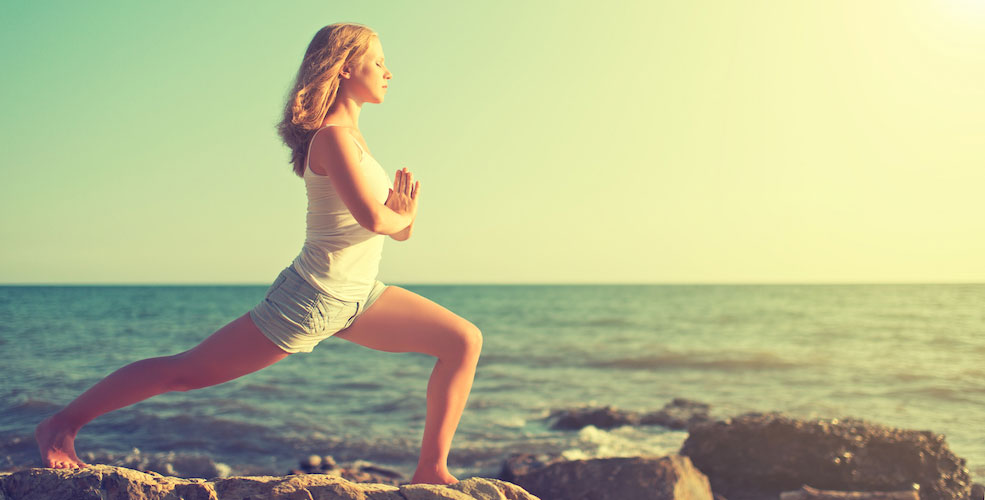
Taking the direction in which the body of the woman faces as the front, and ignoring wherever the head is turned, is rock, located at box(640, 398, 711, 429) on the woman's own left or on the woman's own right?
on the woman's own left

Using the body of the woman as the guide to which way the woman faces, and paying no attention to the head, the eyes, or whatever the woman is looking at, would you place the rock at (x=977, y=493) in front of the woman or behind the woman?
in front

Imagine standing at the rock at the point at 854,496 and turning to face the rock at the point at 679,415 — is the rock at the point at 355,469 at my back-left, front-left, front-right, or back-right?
front-left

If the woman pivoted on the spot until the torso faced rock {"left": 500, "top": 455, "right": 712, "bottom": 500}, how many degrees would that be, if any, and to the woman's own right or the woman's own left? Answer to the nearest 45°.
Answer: approximately 45° to the woman's own left

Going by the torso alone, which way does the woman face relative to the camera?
to the viewer's right

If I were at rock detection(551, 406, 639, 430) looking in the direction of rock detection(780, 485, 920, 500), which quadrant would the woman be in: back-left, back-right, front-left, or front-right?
front-right

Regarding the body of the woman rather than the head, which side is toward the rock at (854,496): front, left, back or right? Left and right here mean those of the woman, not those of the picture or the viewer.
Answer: front

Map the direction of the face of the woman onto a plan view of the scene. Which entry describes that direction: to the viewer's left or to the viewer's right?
to the viewer's right

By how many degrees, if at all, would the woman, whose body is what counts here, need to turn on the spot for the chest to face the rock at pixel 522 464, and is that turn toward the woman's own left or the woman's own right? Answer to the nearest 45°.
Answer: approximately 45° to the woman's own left
